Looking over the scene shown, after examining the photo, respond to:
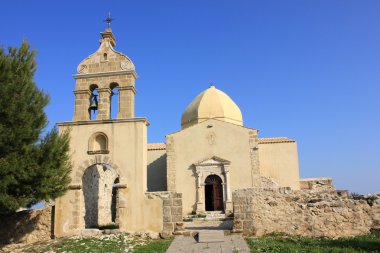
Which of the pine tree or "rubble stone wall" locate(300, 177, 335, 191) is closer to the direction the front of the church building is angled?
the pine tree

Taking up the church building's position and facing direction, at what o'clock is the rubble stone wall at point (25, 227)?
The rubble stone wall is roughly at 1 o'clock from the church building.

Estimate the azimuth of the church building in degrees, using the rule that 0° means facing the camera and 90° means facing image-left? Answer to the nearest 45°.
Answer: approximately 0°

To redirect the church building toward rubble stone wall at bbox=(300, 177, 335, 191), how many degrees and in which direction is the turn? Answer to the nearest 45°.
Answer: approximately 135° to its left
